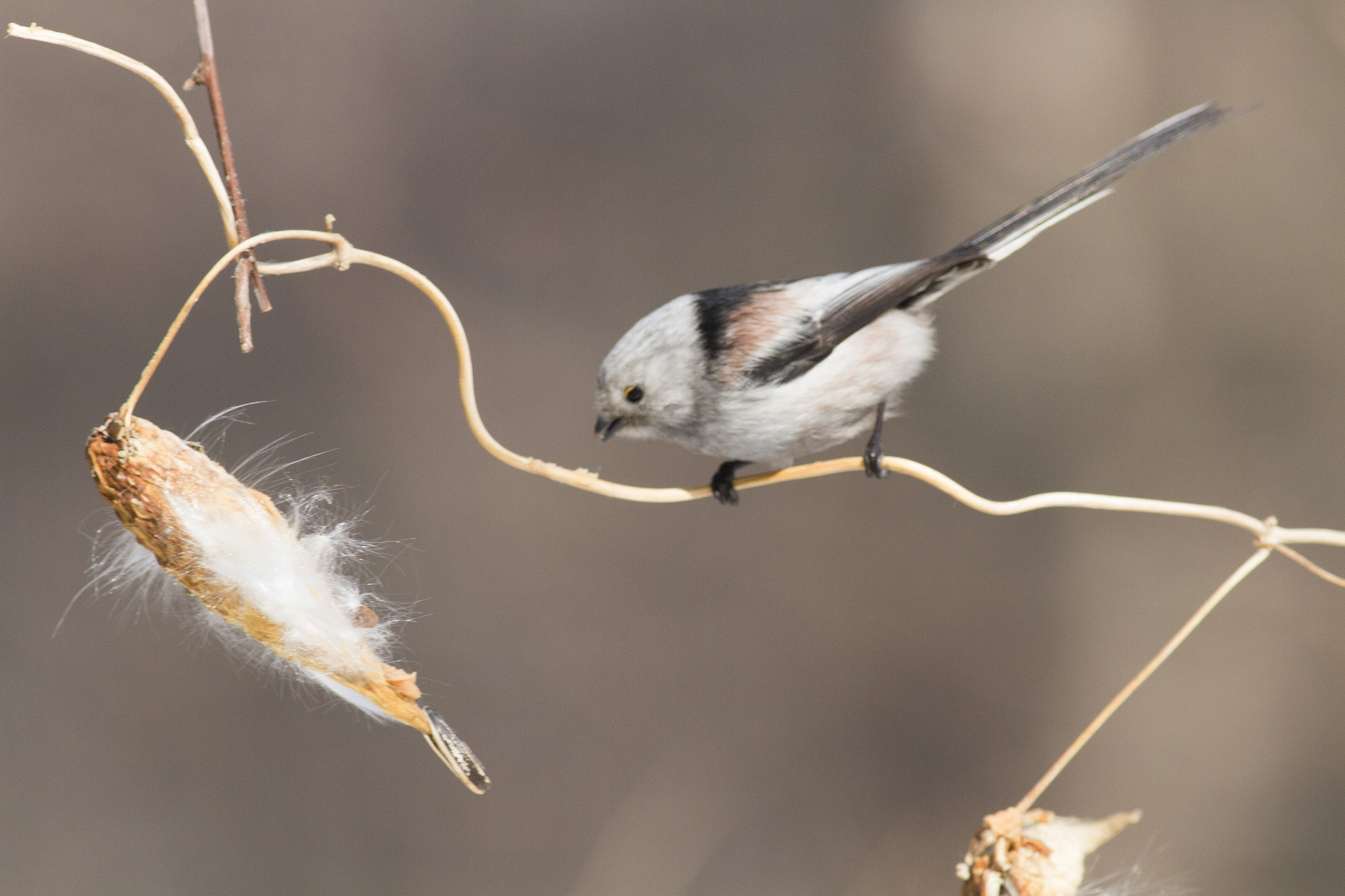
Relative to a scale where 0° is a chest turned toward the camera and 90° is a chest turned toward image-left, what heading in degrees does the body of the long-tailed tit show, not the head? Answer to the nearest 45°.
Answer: approximately 90°
